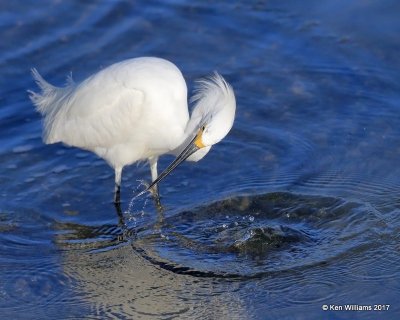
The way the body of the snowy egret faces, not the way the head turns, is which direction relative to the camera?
to the viewer's right
